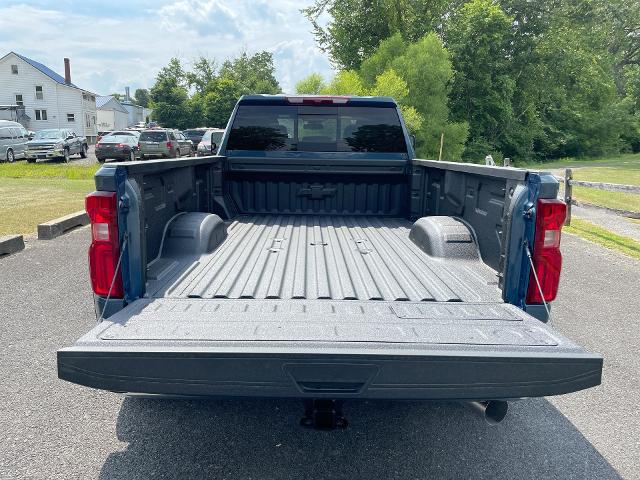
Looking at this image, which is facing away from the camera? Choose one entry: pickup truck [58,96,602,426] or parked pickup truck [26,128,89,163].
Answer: the pickup truck

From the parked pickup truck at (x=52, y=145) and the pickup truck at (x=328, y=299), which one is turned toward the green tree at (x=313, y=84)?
the pickup truck

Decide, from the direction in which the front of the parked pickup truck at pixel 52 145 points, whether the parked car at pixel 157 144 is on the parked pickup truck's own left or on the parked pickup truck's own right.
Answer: on the parked pickup truck's own left

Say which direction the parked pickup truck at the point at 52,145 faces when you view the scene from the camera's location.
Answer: facing the viewer and to the left of the viewer

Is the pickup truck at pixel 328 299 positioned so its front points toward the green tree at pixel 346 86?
yes

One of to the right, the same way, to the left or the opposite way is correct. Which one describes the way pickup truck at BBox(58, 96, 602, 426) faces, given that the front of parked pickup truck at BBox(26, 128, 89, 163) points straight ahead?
the opposite way

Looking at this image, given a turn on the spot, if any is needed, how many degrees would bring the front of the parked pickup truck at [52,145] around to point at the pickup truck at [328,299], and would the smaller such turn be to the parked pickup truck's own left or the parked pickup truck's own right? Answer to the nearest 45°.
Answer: approximately 45° to the parked pickup truck's own left

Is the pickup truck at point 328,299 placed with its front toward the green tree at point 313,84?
yes

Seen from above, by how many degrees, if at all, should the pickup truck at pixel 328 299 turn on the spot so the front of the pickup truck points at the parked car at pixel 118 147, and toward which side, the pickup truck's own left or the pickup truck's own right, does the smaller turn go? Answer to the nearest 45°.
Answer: approximately 45° to the pickup truck's own left

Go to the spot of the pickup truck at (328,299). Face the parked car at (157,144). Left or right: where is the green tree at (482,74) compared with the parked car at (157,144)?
right

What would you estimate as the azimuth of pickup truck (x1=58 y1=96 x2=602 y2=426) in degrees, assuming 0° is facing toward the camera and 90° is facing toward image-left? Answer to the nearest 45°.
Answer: approximately 180°

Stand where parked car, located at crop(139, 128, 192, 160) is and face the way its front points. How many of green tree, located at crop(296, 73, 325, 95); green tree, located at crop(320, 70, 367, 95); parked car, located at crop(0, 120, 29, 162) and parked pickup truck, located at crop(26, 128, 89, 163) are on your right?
2

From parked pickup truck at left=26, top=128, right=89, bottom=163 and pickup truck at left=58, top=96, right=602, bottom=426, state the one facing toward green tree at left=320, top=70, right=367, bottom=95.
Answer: the pickup truck

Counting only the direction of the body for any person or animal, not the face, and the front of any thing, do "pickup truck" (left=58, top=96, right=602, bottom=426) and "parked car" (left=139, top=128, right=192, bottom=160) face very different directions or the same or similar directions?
same or similar directions
